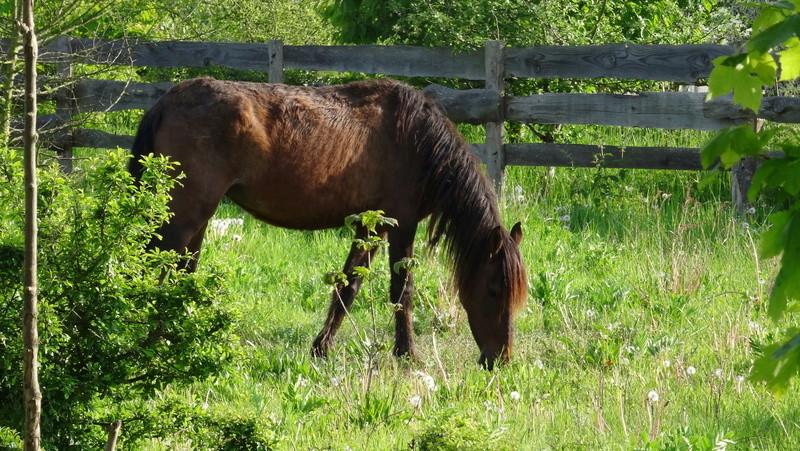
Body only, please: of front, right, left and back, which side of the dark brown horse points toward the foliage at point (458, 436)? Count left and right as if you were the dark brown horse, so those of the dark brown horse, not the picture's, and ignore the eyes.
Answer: right

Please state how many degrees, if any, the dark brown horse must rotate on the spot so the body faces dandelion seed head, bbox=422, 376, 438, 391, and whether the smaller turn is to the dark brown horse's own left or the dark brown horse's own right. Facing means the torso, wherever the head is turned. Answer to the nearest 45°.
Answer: approximately 90° to the dark brown horse's own right

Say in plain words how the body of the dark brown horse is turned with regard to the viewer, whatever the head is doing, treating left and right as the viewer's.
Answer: facing to the right of the viewer

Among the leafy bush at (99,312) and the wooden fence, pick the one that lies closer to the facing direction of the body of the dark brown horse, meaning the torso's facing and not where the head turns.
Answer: the wooden fence

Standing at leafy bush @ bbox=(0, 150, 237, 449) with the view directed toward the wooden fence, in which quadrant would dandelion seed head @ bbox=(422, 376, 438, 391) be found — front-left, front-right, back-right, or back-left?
front-right

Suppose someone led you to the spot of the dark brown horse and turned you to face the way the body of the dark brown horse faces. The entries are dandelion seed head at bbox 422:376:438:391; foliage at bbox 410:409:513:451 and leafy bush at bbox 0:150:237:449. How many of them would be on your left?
0

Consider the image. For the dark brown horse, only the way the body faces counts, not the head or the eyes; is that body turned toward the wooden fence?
no

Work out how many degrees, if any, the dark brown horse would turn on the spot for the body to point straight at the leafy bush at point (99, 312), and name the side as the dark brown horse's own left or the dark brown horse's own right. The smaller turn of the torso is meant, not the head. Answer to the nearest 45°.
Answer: approximately 90° to the dark brown horse's own right
